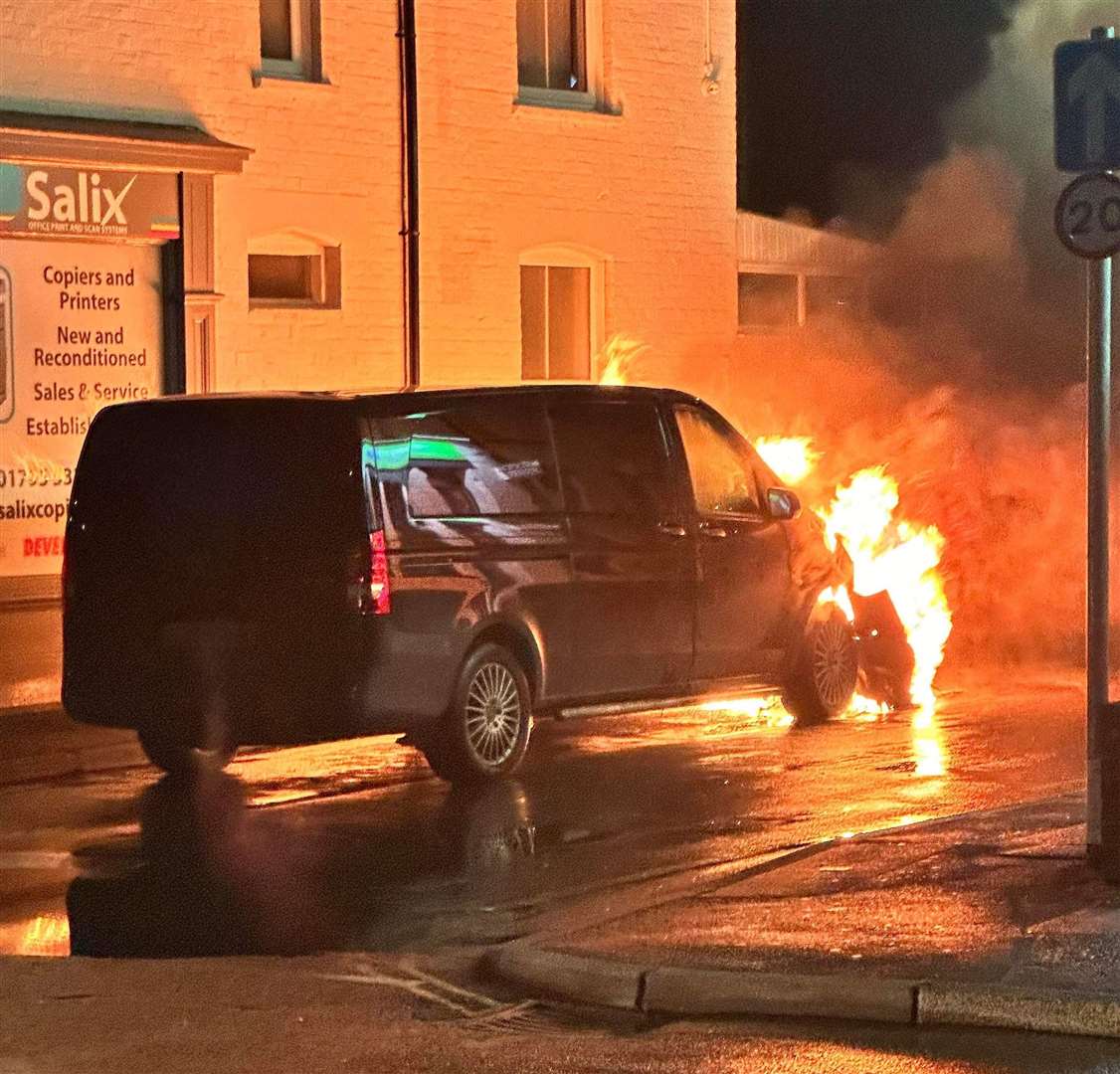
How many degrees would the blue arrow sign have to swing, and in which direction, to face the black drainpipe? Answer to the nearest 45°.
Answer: approximately 135° to its right

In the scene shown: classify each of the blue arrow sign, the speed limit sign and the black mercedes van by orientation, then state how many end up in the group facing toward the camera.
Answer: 2

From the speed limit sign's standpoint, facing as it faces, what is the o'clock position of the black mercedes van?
The black mercedes van is roughly at 4 o'clock from the speed limit sign.

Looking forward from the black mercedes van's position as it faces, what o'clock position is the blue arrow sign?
The blue arrow sign is roughly at 3 o'clock from the black mercedes van.

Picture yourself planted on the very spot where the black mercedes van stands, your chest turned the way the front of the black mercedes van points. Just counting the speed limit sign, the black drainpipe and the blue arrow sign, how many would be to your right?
2

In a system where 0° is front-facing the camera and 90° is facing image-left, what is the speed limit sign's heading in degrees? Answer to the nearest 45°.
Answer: approximately 0°

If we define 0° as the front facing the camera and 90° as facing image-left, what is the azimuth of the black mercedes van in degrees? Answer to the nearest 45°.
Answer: approximately 225°
